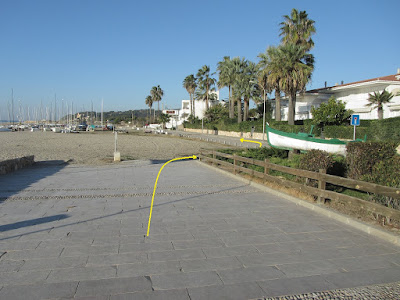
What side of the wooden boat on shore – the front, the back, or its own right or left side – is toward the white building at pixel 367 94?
right

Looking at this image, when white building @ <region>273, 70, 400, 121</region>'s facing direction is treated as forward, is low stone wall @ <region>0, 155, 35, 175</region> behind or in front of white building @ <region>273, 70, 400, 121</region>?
in front

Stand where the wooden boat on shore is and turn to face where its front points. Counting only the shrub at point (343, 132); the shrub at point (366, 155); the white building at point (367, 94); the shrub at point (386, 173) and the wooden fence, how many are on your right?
2

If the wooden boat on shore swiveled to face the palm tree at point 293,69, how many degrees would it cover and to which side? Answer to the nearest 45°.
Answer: approximately 90° to its right

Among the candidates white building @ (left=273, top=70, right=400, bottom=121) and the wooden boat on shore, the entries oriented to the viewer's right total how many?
0

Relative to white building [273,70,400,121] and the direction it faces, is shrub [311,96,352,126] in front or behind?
in front

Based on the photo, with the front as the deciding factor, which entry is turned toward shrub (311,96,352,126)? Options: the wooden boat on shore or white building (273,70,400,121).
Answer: the white building

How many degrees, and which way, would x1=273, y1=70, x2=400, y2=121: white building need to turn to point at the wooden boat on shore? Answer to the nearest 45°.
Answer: approximately 45° to its left

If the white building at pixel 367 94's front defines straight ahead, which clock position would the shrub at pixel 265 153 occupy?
The shrub is roughly at 11 o'clock from the white building.

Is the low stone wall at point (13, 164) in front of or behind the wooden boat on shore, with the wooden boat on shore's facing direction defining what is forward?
in front

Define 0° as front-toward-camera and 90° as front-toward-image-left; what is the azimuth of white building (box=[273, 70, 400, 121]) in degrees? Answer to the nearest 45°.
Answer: approximately 45°

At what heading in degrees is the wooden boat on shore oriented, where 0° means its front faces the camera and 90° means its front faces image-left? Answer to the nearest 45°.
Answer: approximately 90°

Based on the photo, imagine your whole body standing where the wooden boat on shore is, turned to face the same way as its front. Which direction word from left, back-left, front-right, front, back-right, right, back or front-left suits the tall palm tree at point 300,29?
right
